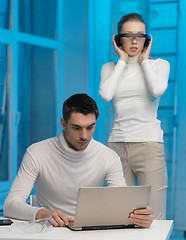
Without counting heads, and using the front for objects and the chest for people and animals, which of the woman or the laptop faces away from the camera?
the laptop

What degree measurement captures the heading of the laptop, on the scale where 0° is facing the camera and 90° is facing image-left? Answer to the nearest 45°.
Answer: approximately 180°

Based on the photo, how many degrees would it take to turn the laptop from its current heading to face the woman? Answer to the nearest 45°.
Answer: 0° — it already faces them

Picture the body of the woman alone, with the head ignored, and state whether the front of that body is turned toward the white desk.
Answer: yes

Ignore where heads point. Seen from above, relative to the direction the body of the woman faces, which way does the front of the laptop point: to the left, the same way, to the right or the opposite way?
the opposite way

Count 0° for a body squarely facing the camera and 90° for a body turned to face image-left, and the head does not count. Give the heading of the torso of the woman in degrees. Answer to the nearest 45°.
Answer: approximately 0°

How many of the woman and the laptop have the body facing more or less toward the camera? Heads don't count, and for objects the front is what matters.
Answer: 1

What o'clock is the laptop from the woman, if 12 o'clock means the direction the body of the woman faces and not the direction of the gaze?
The laptop is roughly at 12 o'clock from the woman.
